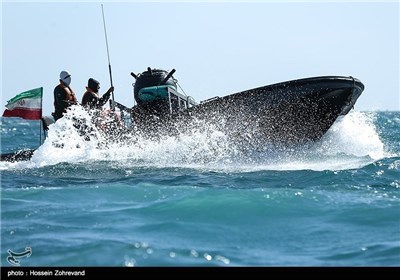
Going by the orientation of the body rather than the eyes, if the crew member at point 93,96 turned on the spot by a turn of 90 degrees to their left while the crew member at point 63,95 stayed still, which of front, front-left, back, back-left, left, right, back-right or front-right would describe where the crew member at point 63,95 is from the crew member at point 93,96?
left

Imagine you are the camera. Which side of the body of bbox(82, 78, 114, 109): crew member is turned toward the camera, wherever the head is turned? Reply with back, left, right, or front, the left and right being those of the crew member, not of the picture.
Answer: right

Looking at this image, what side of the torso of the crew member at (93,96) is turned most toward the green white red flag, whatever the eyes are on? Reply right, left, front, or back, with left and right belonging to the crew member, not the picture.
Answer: back
